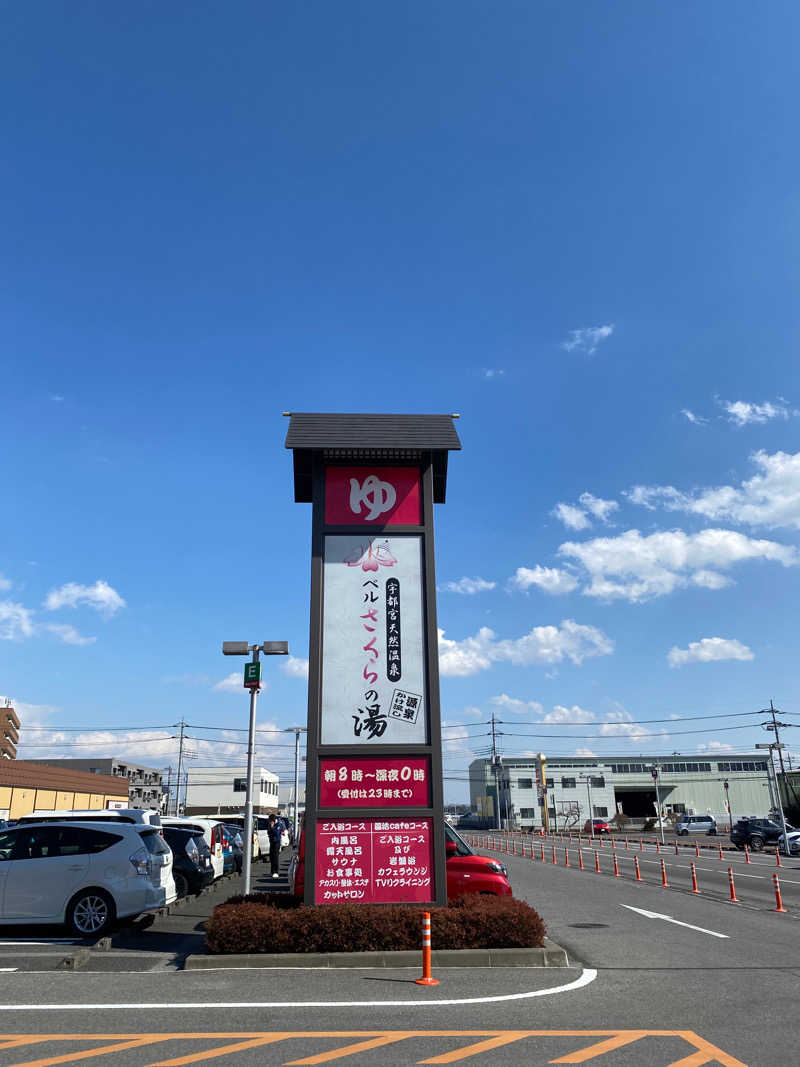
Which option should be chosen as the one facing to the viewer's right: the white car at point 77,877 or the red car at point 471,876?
the red car

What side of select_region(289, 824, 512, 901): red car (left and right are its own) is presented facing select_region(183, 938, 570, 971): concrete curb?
right

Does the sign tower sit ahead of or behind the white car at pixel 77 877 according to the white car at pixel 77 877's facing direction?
behind

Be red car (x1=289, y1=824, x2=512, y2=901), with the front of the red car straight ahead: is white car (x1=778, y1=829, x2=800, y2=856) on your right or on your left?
on your left

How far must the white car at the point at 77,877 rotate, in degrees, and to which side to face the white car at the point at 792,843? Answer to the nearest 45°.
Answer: approximately 135° to its right

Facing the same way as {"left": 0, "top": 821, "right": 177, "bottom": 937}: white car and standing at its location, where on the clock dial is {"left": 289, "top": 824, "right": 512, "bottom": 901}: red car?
The red car is roughly at 6 o'clock from the white car.

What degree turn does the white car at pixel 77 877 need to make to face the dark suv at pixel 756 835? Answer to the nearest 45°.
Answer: approximately 135° to its right

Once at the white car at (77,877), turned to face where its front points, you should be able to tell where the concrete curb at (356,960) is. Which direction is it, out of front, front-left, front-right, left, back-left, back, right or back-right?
back-left

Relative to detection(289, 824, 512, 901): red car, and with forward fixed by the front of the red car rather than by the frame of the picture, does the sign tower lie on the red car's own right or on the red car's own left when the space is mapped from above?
on the red car's own right

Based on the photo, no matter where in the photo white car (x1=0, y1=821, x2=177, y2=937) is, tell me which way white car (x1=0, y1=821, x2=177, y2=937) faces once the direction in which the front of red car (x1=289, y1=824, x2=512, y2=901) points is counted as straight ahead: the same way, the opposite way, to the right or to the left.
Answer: the opposite way

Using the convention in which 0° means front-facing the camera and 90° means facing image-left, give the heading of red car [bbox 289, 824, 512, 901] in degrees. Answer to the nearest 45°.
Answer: approximately 270°

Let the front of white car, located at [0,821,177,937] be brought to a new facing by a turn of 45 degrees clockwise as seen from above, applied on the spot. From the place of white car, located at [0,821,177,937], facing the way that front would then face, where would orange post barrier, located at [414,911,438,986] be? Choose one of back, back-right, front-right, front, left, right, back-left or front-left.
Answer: back

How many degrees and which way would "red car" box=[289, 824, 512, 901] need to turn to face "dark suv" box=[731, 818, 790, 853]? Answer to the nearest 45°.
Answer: approximately 45° to its left

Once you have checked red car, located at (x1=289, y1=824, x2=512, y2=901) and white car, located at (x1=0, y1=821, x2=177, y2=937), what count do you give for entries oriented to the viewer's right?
1

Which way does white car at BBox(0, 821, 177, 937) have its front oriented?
to the viewer's left
